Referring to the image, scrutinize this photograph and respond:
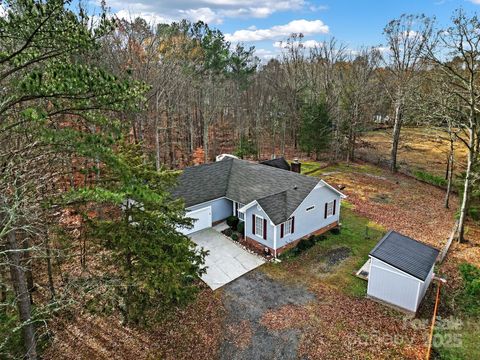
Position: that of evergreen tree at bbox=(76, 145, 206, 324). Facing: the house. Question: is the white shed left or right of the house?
right

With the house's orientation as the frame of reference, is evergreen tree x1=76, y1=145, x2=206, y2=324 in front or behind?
in front

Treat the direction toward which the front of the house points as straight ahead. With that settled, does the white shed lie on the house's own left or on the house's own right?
on the house's own left

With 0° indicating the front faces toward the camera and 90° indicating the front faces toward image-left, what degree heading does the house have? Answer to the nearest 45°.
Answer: approximately 45°
